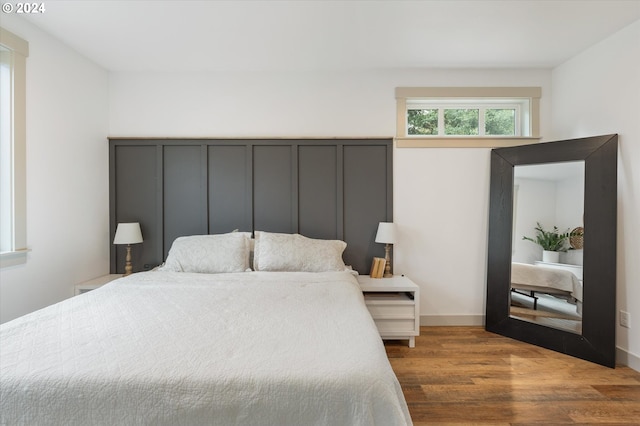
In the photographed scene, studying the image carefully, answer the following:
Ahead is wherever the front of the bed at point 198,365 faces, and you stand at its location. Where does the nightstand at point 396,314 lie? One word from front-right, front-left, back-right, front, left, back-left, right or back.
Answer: back-left

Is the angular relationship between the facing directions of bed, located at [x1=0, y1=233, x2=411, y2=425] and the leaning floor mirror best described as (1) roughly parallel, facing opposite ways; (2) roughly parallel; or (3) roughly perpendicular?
roughly perpendicular

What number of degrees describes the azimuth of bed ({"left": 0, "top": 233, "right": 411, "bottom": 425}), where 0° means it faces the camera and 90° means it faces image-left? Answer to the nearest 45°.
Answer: approximately 0°

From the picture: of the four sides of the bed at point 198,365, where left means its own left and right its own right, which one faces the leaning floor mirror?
left

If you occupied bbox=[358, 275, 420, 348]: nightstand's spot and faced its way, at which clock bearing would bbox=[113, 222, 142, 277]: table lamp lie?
The table lamp is roughly at 3 o'clock from the nightstand.

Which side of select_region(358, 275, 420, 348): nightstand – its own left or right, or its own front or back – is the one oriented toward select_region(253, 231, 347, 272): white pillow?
right

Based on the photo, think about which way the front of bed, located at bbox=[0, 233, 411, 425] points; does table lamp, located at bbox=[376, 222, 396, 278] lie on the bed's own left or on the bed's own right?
on the bed's own left

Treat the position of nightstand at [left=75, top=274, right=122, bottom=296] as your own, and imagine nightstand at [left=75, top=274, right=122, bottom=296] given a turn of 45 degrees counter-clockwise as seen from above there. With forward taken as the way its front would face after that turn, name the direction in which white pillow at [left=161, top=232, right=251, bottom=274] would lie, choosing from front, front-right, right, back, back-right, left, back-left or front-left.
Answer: front

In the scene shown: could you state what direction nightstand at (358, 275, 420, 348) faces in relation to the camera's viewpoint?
facing the viewer

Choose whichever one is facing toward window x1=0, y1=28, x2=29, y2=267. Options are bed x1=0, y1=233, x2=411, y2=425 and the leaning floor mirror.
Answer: the leaning floor mirror

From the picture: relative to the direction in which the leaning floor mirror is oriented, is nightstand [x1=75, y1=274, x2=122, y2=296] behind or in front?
in front

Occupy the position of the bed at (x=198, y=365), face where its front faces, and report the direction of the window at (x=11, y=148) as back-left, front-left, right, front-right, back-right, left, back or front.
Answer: back-right

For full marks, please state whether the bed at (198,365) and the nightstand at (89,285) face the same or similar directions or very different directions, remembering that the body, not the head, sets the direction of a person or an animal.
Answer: same or similar directions

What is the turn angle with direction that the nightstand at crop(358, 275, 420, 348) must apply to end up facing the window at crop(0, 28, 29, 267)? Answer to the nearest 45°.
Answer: approximately 90° to its right

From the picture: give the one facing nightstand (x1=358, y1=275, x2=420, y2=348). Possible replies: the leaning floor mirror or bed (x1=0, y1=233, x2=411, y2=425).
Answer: the leaning floor mirror

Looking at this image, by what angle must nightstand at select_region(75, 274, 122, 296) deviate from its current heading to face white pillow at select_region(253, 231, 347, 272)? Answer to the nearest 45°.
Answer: approximately 45° to its left

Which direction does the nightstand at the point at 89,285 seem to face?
toward the camera

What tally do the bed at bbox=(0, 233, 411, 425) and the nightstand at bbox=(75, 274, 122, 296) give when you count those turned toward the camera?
2

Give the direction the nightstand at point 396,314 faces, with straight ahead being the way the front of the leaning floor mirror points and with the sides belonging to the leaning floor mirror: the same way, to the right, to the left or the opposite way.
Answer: to the left

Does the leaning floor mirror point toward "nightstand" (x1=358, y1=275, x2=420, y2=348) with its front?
no
